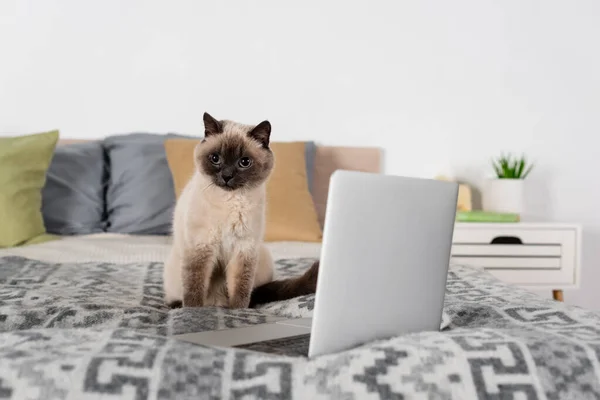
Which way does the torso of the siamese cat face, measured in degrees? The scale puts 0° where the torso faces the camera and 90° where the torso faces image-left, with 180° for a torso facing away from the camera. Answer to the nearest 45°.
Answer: approximately 0°

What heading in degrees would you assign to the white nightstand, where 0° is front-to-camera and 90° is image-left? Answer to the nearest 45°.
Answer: approximately 0°

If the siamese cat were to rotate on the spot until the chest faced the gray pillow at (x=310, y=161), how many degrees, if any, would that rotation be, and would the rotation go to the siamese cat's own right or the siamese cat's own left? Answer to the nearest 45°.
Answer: approximately 180°

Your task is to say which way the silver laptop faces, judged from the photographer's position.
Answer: facing away from the viewer and to the left of the viewer

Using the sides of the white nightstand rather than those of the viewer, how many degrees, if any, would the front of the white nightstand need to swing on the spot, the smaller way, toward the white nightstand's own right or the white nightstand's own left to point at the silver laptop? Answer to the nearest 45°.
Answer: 0° — it already faces it

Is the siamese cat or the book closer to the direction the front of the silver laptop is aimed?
the siamese cat
